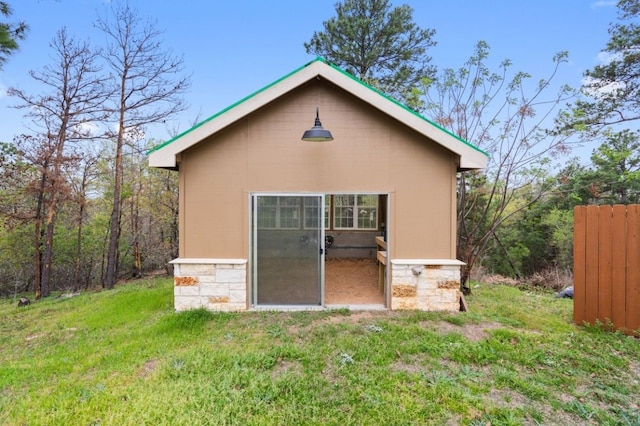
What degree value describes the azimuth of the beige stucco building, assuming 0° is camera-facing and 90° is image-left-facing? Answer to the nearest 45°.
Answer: approximately 0°

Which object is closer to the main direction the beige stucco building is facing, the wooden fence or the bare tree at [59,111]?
the wooden fence

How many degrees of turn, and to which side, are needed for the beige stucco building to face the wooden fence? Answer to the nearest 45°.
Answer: approximately 90° to its left

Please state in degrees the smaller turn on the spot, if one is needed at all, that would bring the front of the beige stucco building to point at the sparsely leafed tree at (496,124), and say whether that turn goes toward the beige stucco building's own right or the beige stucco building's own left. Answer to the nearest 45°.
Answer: approximately 135° to the beige stucco building's own left

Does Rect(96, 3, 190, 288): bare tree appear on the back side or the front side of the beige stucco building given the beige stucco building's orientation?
on the back side

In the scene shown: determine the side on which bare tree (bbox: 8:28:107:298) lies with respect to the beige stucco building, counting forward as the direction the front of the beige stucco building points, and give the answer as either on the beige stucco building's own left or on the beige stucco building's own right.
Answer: on the beige stucco building's own right
